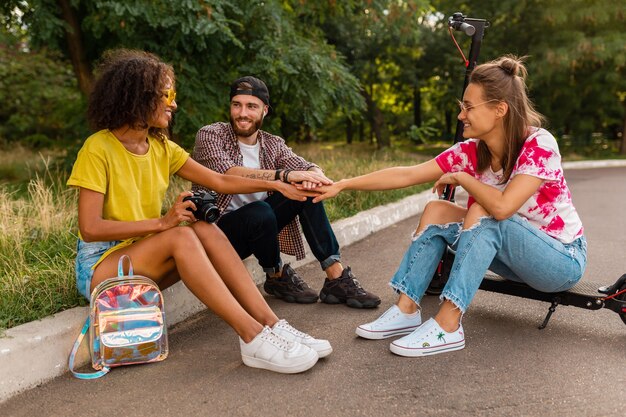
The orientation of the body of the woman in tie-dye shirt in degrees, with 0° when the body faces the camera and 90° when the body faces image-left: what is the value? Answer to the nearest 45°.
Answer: approximately 90°

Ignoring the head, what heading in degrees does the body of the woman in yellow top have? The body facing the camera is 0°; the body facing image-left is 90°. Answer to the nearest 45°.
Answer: approximately 315°

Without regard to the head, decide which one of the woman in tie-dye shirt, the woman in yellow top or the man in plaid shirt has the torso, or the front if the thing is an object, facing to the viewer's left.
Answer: the woman in tie-dye shirt

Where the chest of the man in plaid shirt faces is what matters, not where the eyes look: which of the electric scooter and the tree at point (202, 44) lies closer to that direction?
the electric scooter

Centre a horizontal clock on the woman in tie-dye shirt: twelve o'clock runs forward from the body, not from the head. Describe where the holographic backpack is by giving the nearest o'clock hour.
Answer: The holographic backpack is roughly at 11 o'clock from the woman in tie-dye shirt.

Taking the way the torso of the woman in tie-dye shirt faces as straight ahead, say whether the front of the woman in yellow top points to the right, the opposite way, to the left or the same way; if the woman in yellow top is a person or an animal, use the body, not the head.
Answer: the opposite way

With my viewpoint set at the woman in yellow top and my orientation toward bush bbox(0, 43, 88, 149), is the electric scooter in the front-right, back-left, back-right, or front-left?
back-right

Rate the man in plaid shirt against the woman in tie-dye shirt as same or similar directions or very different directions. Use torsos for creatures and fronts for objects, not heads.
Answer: very different directions

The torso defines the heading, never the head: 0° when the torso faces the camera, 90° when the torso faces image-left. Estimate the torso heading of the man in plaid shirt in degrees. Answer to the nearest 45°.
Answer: approximately 315°

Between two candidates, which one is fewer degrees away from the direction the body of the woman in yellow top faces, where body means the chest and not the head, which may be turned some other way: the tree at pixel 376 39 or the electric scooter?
the electric scooter

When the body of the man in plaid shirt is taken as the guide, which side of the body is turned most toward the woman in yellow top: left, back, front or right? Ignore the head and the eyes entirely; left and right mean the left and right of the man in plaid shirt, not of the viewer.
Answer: right

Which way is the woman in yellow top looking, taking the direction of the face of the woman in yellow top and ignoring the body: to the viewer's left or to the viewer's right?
to the viewer's right
